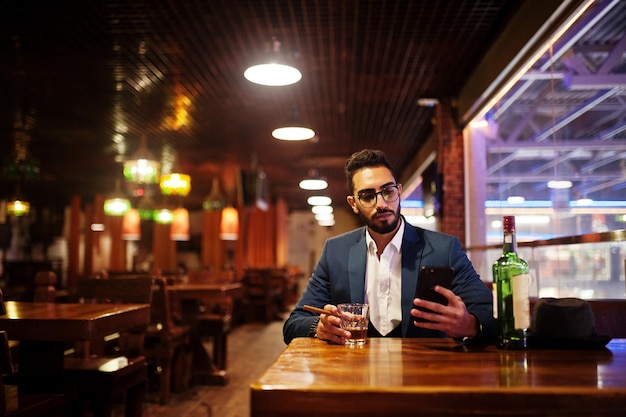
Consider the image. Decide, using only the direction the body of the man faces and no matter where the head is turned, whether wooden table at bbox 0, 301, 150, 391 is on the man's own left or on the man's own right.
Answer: on the man's own right

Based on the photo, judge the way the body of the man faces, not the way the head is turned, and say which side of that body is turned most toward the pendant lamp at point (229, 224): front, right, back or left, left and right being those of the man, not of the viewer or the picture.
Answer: back

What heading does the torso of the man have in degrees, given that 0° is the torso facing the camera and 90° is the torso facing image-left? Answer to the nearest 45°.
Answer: approximately 0°

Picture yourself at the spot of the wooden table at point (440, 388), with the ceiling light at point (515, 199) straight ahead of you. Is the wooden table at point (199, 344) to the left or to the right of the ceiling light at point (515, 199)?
left

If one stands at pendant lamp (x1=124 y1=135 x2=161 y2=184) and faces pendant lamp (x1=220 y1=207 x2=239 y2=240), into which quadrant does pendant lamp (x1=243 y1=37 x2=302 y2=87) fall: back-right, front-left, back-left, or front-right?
back-right

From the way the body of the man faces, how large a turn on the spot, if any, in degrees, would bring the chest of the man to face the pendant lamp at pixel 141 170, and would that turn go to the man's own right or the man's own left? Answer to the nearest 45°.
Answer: approximately 135° to the man's own right
